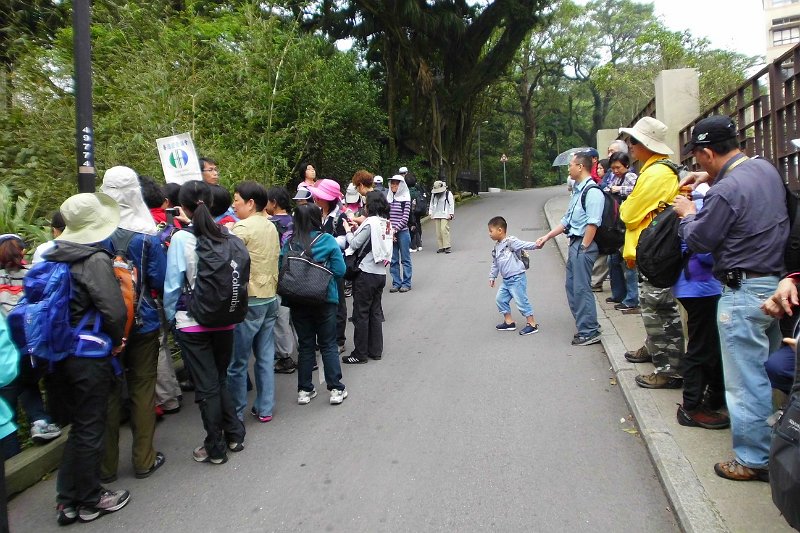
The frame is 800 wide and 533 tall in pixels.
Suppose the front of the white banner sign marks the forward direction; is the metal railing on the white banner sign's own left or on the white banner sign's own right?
on the white banner sign's own left

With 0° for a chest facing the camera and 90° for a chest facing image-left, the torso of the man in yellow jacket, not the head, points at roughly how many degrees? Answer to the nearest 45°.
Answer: approximately 90°

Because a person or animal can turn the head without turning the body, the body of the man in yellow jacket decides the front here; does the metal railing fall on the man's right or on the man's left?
on the man's right

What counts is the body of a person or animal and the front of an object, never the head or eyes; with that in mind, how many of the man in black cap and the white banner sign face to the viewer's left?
1

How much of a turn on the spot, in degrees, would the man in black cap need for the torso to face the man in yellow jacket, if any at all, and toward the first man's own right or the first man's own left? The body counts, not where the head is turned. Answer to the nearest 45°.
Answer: approximately 45° to the first man's own right

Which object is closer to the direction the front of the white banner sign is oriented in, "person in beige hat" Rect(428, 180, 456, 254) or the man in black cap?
the man in black cap

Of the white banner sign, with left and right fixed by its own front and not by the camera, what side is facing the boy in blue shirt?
left

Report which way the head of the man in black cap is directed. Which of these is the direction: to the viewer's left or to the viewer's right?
to the viewer's left

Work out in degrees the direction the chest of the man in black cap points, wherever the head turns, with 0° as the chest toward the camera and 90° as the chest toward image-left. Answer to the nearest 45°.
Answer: approximately 90°
